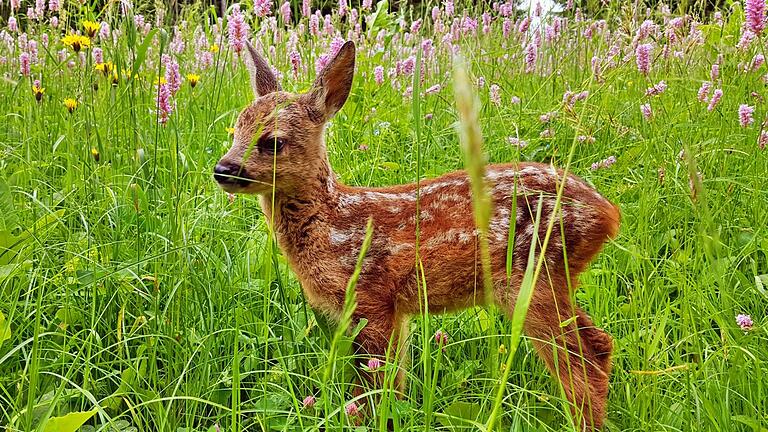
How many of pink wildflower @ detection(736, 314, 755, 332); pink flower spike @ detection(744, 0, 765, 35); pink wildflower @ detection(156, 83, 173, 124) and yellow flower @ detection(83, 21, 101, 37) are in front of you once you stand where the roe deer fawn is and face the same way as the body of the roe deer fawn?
2

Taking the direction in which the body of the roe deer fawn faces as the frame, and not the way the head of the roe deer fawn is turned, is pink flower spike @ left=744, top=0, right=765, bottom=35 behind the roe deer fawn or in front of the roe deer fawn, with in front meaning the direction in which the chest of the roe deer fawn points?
behind

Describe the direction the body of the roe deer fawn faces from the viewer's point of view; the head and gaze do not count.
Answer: to the viewer's left

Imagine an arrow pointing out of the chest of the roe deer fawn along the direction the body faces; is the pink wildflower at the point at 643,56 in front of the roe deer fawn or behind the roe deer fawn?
behind

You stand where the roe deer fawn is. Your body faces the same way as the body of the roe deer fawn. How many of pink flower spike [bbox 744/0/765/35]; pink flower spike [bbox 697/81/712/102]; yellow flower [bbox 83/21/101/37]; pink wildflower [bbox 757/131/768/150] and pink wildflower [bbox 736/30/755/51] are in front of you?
1

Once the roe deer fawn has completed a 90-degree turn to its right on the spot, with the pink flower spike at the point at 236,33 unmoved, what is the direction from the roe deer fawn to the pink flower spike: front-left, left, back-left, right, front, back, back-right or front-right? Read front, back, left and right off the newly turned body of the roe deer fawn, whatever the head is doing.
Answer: front-left

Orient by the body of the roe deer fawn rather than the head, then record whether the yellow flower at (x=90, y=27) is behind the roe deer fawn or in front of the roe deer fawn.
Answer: in front

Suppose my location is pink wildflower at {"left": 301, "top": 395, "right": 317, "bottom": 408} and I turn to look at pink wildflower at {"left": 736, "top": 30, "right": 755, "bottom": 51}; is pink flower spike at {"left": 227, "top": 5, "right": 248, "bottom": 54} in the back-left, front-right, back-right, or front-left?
front-left

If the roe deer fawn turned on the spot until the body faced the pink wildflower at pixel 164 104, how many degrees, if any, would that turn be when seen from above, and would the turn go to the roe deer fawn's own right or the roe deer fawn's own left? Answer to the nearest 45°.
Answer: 0° — it already faces it

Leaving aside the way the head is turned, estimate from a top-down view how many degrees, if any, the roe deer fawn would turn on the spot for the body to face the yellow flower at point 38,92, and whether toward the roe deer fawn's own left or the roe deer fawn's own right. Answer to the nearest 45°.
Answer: approximately 45° to the roe deer fawn's own right
